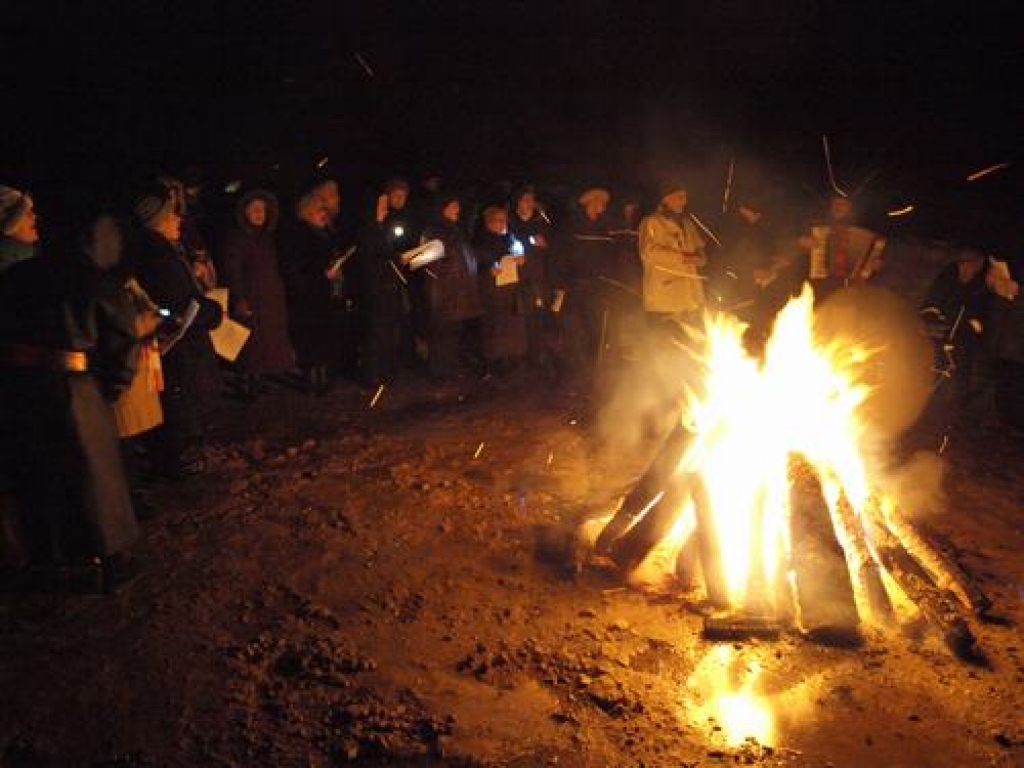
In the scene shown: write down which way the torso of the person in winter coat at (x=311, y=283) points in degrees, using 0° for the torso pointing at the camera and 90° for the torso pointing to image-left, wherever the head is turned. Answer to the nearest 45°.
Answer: approximately 315°

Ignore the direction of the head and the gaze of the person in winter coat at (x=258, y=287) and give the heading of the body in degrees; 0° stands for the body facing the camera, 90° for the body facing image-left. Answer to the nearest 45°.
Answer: approximately 315°

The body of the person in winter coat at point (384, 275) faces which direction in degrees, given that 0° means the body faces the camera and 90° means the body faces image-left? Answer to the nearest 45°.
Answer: approximately 315°

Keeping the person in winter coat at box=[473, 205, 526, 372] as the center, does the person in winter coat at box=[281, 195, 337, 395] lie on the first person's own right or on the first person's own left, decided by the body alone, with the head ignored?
on the first person's own right

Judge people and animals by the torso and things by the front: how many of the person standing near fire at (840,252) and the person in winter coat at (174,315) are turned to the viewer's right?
1

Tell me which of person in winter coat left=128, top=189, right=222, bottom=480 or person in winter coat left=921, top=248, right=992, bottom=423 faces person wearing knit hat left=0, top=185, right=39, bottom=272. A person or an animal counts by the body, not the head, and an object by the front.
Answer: person in winter coat left=921, top=248, right=992, bottom=423

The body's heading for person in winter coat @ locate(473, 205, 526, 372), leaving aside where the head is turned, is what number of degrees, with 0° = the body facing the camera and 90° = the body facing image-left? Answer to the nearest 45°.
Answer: approximately 315°

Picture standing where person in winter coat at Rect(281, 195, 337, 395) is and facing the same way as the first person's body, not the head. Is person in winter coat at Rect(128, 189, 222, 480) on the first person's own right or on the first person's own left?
on the first person's own right

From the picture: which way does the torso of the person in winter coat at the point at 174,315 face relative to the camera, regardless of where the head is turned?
to the viewer's right
